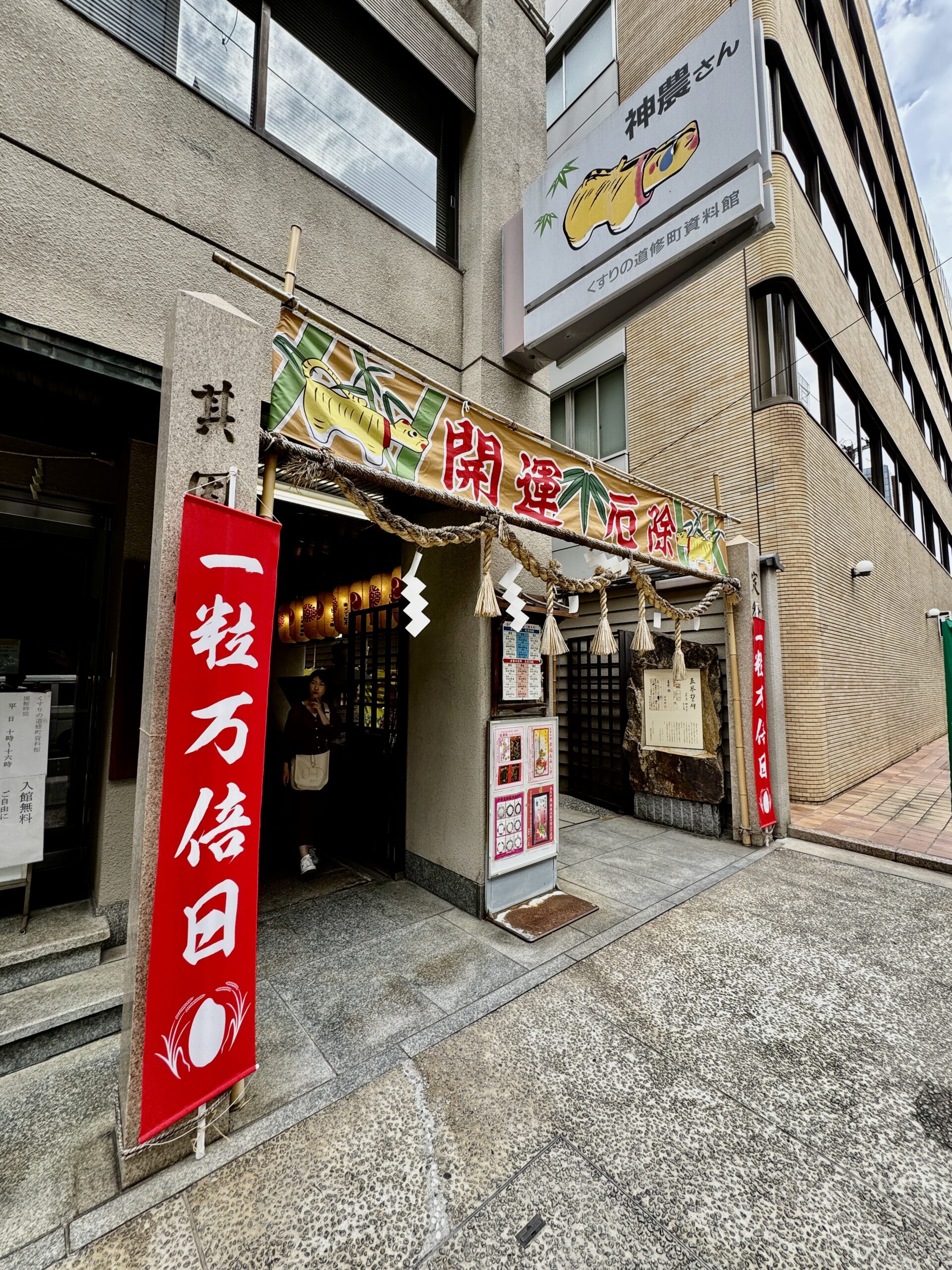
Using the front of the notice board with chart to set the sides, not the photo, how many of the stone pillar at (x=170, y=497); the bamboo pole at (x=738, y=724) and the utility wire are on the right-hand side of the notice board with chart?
1

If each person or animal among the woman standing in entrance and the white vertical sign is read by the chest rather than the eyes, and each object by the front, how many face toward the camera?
2

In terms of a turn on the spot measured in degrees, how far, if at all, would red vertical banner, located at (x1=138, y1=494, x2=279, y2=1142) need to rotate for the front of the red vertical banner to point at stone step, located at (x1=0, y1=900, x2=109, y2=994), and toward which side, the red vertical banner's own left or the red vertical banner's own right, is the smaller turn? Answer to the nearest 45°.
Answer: approximately 180°

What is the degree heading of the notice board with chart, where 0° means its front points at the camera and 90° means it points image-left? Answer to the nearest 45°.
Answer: approximately 315°

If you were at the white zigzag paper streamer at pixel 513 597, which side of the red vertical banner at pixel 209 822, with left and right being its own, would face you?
left

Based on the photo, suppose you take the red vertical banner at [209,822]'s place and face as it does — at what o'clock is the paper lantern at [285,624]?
The paper lantern is roughly at 8 o'clock from the red vertical banner.

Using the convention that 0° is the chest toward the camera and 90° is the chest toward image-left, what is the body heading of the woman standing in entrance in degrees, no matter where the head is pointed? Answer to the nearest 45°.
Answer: approximately 0°

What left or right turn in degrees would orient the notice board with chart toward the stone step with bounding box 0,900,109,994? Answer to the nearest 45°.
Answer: approximately 90° to its right
